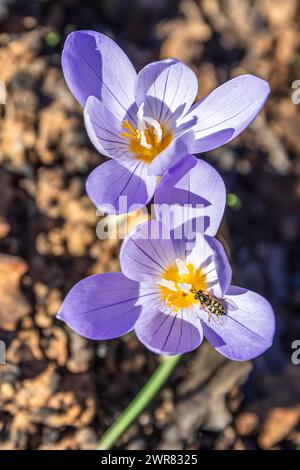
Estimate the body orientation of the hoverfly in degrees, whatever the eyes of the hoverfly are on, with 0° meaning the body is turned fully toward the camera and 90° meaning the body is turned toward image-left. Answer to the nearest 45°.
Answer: approximately 135°
